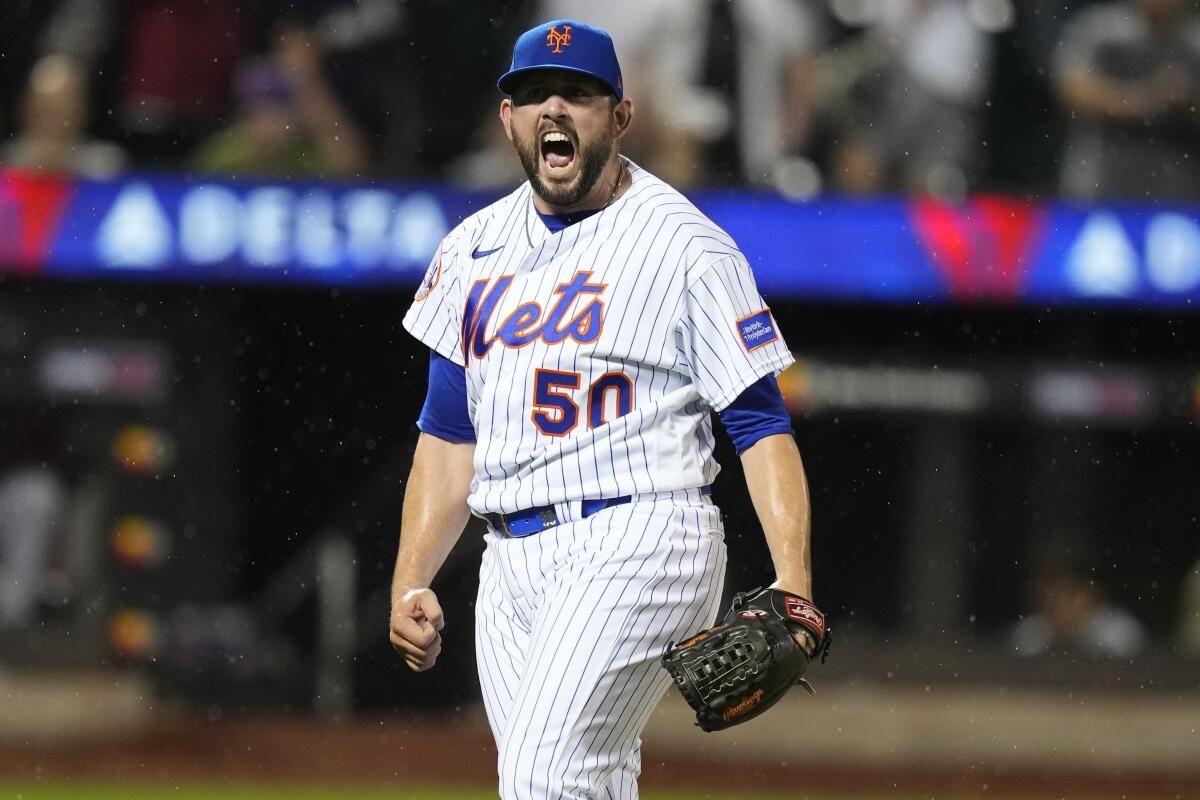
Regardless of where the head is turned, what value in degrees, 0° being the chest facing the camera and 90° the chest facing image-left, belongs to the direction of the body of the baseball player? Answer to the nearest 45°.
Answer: approximately 45°
